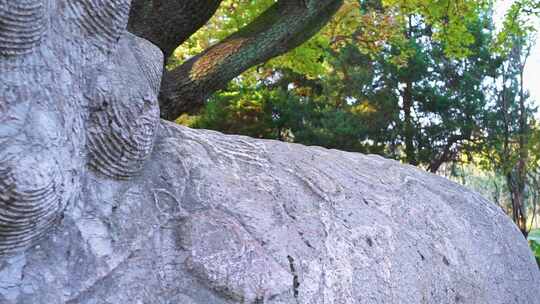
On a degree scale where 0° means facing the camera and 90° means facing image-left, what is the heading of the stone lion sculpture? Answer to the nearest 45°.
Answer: approximately 90°

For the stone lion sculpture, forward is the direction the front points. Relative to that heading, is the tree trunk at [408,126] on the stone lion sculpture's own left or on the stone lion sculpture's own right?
on the stone lion sculpture's own right
